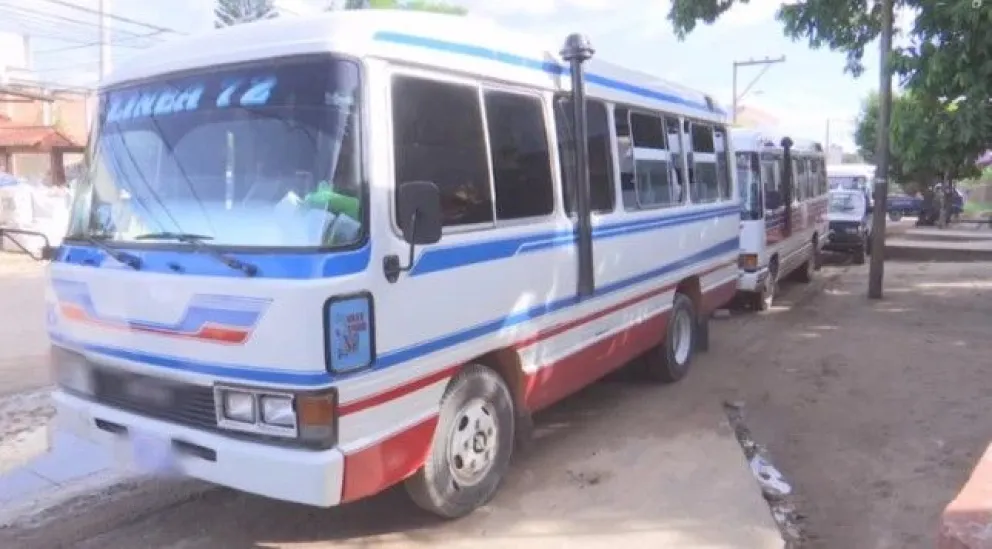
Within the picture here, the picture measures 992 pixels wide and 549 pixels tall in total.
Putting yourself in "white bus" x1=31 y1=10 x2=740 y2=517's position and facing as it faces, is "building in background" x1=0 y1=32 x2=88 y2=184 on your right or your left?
on your right

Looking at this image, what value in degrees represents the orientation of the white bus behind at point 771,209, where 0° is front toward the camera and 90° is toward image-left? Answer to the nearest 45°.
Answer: approximately 45°

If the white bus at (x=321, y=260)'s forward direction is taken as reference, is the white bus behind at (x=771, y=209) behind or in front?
behind

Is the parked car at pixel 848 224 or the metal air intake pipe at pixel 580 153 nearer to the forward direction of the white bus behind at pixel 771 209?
the metal air intake pipe

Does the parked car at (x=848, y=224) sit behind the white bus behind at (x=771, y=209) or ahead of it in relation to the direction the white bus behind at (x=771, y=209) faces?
behind

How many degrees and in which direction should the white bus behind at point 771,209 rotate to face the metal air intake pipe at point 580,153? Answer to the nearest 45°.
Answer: approximately 45° to its left

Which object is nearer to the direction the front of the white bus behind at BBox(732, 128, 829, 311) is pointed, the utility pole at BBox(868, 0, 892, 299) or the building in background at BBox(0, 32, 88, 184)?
the building in background

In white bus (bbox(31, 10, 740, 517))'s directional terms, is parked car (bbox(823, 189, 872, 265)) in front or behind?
behind

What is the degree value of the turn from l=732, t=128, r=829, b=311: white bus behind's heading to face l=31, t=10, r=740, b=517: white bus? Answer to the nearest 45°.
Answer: approximately 45° to its left
